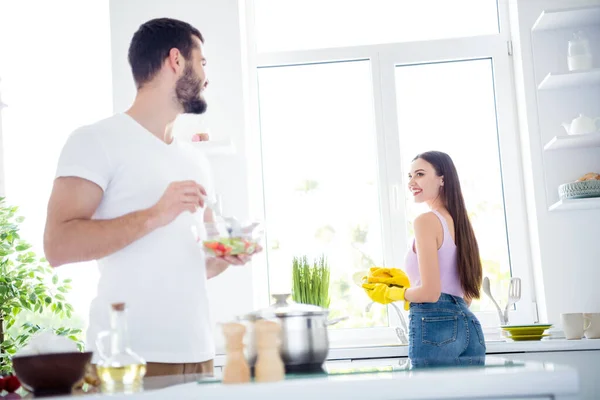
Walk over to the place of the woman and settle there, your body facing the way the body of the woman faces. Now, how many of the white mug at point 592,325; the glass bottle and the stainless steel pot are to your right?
1

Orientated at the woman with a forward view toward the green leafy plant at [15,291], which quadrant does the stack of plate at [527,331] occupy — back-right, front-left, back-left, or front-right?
back-right

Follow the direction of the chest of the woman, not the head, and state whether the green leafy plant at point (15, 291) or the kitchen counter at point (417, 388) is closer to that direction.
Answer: the green leafy plant

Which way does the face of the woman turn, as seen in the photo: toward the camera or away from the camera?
toward the camera

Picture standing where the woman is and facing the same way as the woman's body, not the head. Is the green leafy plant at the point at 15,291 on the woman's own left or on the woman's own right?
on the woman's own left

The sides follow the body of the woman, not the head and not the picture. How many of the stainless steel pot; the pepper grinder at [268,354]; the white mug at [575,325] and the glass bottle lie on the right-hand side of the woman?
1

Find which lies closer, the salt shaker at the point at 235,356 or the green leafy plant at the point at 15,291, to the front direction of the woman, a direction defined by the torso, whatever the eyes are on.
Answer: the green leafy plant

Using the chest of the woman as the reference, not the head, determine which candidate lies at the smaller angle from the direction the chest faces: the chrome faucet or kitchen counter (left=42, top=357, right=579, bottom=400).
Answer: the chrome faucet

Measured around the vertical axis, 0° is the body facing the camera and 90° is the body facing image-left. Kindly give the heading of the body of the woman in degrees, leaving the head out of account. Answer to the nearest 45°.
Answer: approximately 135°

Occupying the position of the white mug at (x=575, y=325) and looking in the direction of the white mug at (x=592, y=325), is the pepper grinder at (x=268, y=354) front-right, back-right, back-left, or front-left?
back-right

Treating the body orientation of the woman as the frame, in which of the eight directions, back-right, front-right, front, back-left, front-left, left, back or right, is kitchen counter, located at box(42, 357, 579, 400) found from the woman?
back-left

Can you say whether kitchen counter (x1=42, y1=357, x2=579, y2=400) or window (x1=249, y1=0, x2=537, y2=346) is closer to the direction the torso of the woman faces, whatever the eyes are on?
the window

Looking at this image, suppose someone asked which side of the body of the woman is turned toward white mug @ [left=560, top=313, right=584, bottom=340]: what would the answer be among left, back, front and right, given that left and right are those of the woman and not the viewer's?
right
